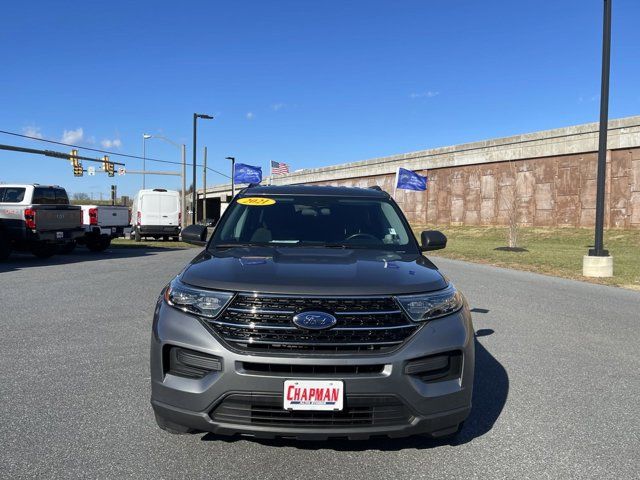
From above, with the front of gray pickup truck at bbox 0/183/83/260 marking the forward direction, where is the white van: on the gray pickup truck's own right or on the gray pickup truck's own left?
on the gray pickup truck's own right

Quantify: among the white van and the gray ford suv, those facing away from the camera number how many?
1

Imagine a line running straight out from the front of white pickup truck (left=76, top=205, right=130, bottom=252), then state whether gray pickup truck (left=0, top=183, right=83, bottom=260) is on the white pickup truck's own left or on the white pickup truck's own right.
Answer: on the white pickup truck's own left

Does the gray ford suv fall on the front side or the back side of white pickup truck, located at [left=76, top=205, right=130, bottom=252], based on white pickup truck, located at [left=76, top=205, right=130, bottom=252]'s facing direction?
on the back side

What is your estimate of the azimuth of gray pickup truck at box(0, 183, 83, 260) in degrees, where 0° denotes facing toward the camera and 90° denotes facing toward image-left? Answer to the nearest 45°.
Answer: approximately 135°

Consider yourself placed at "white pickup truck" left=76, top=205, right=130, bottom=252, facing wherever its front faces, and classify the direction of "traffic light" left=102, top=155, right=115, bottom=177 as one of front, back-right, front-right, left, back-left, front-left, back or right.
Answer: front-right

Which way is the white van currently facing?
away from the camera

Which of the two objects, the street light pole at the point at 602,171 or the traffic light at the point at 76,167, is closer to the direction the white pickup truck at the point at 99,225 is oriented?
the traffic light

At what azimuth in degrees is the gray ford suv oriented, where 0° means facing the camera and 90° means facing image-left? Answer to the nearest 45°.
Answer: approximately 0°

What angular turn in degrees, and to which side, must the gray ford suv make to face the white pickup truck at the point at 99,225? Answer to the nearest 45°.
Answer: approximately 135° to its right

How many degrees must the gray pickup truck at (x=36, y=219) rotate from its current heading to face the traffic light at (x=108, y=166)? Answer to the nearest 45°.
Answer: approximately 45° to its right

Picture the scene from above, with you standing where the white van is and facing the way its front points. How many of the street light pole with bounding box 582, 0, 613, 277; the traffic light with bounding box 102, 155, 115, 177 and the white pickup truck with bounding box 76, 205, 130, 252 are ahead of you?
1
